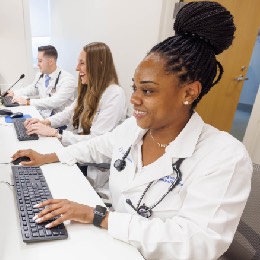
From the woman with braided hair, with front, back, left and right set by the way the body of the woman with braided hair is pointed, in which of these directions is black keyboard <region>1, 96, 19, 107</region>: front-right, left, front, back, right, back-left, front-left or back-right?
right

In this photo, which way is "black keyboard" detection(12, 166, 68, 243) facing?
to the viewer's right

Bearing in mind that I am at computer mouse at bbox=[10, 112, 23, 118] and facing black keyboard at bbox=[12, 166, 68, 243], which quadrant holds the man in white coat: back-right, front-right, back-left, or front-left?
back-left

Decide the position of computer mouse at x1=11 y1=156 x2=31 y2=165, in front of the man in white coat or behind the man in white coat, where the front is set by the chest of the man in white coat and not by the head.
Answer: in front

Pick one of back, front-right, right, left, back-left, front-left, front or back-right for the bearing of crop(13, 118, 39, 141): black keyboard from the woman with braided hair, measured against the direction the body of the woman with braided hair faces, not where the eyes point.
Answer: right

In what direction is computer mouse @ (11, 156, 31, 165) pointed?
to the viewer's left

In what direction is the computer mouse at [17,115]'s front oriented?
to the viewer's left

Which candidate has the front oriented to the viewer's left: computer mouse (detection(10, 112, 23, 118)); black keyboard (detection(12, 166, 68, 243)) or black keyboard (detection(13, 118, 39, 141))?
the computer mouse

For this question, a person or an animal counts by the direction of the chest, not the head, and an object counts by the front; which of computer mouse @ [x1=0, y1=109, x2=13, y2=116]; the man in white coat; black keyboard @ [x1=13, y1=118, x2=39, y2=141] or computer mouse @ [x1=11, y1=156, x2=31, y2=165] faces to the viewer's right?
the black keyboard

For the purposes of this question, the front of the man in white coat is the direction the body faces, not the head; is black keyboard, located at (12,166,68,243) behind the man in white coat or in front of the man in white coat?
in front

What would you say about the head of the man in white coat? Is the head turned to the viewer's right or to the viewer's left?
to the viewer's left

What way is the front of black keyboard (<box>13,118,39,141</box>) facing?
to the viewer's right

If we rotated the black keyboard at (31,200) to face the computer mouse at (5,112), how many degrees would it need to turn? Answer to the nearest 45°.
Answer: approximately 90° to its left

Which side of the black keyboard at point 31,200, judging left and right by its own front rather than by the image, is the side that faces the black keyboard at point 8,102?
left

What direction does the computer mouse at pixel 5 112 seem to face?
to the viewer's left
